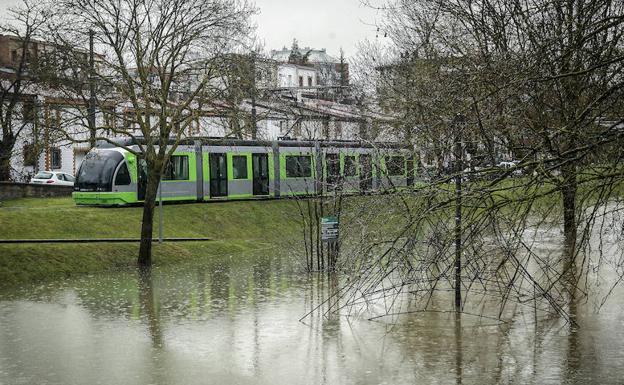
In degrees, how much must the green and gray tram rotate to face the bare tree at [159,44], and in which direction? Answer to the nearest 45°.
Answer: approximately 45° to its left

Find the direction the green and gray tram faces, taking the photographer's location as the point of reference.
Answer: facing the viewer and to the left of the viewer

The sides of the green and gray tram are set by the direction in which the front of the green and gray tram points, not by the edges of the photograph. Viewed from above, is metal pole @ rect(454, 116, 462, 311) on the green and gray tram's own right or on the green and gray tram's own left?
on the green and gray tram's own left

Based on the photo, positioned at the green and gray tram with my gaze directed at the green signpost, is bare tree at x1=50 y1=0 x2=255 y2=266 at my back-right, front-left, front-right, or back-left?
front-right

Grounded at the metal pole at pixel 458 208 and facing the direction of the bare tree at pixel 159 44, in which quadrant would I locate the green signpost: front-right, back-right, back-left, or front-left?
front-right

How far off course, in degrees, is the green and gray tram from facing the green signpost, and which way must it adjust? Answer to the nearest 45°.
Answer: approximately 45° to its left
